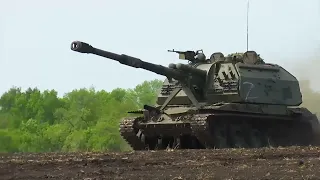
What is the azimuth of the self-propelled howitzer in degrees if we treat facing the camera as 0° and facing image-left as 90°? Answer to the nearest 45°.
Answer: approximately 45°
